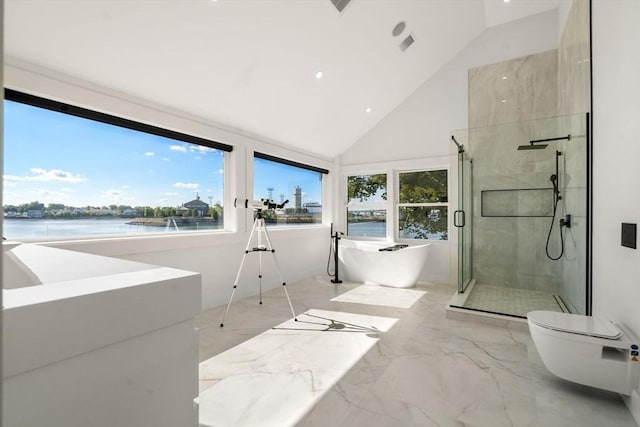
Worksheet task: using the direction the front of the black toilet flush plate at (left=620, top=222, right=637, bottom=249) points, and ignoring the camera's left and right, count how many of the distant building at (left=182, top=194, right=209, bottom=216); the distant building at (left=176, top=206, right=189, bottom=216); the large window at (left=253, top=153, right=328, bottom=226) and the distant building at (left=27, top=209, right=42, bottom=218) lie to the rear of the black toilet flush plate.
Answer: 0

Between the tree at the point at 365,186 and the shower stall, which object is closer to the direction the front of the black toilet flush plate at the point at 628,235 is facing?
the tree

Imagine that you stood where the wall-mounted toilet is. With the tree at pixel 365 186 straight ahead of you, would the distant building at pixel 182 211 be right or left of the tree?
left

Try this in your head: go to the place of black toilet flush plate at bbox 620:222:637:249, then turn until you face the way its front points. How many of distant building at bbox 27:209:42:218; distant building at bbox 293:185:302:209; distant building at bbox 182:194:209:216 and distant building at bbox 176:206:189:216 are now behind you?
0

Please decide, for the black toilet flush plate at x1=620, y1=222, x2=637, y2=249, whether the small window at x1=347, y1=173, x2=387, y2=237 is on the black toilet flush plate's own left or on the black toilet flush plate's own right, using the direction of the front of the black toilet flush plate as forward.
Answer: on the black toilet flush plate's own right

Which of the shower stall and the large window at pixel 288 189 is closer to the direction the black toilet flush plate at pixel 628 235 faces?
the large window

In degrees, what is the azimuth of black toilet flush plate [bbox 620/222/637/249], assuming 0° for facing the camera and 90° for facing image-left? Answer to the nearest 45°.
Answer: approximately 45°

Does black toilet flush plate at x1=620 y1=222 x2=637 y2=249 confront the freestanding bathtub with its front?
no

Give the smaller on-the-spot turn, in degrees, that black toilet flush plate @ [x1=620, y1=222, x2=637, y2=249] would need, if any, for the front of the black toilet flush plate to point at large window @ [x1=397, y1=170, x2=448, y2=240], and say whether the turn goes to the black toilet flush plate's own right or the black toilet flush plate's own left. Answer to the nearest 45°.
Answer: approximately 90° to the black toilet flush plate's own right
